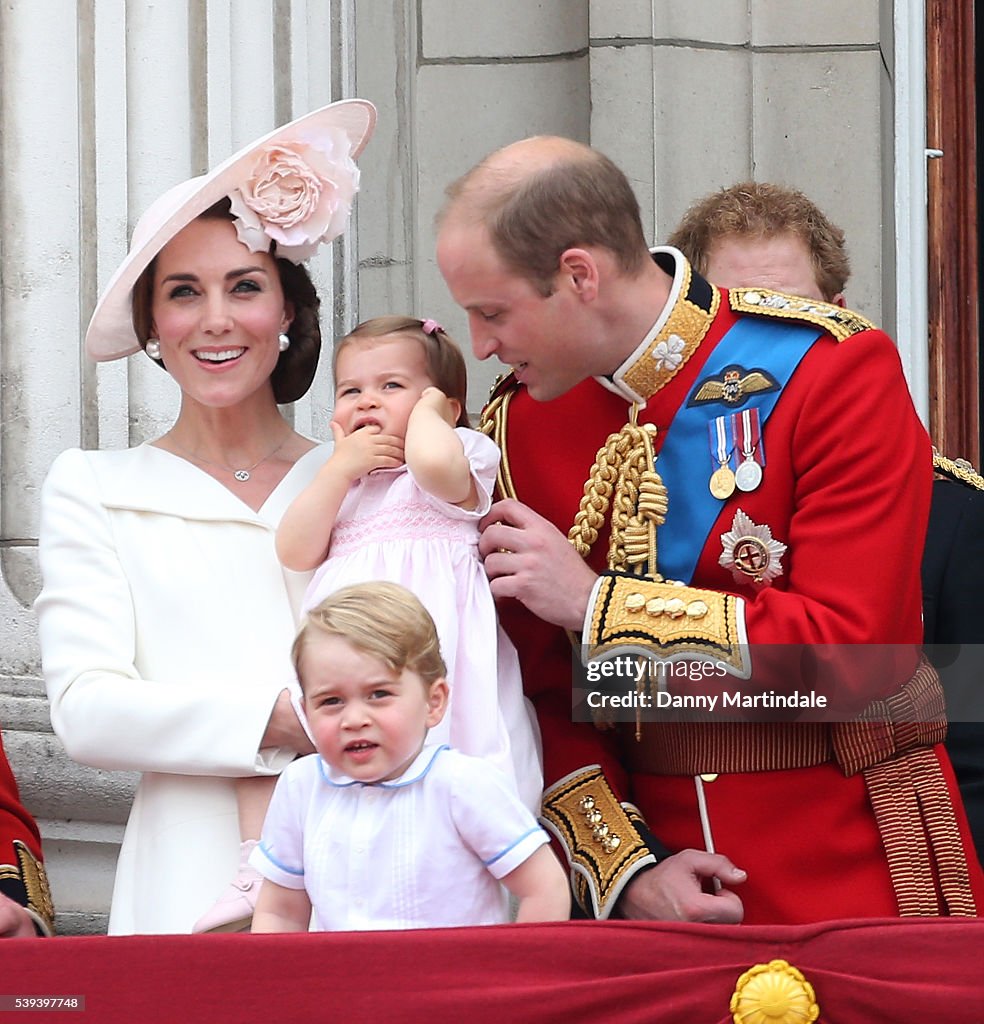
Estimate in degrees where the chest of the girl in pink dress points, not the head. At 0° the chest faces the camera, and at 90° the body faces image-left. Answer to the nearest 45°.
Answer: approximately 45°

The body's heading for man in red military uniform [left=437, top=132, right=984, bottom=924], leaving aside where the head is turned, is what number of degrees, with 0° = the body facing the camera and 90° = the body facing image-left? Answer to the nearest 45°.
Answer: approximately 45°

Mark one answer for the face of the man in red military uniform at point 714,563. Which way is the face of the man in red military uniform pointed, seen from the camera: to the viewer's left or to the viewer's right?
to the viewer's left

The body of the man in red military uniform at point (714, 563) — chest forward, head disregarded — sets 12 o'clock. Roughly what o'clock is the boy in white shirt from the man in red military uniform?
The boy in white shirt is roughly at 12 o'clock from the man in red military uniform.
